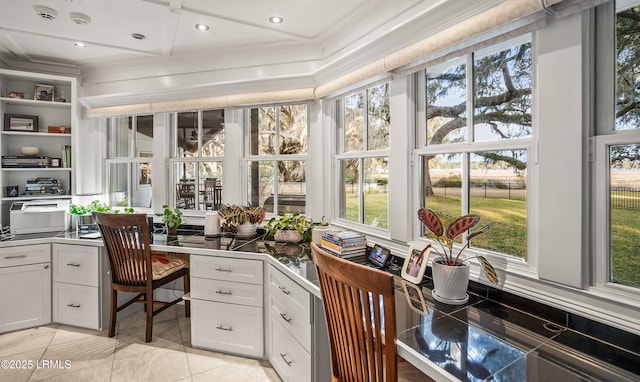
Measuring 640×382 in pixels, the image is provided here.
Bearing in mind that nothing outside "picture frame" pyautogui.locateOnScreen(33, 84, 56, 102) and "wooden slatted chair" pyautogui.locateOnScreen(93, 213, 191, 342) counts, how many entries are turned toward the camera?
1

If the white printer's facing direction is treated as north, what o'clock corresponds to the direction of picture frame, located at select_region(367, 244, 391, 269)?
The picture frame is roughly at 11 o'clock from the white printer.

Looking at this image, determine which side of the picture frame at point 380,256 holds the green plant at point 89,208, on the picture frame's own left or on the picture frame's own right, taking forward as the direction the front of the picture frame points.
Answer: on the picture frame's own right

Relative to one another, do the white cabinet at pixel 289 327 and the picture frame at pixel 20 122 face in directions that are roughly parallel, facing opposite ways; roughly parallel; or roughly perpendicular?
roughly perpendicular

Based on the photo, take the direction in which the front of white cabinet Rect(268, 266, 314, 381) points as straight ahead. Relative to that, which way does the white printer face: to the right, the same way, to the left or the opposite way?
to the left

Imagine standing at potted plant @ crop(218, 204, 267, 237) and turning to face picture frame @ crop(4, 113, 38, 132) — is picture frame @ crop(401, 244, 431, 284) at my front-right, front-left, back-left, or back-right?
back-left

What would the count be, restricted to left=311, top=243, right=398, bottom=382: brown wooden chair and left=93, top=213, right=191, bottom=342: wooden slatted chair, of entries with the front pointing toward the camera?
0

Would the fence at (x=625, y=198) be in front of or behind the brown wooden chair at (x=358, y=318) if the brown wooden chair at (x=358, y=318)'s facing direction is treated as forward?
in front

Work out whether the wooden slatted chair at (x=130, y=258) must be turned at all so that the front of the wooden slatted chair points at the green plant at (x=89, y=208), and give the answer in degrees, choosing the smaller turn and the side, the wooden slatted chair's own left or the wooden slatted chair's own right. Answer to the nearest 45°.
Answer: approximately 45° to the wooden slatted chair's own left

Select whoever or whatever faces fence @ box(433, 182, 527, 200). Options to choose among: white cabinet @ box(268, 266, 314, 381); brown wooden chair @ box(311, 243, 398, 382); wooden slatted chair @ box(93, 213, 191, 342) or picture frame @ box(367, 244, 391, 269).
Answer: the brown wooden chair
